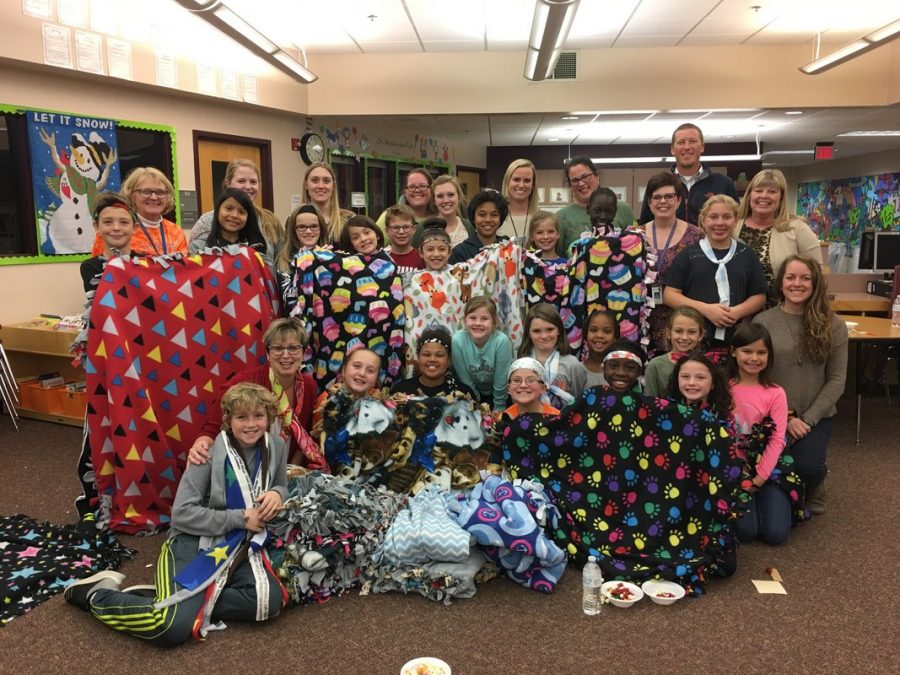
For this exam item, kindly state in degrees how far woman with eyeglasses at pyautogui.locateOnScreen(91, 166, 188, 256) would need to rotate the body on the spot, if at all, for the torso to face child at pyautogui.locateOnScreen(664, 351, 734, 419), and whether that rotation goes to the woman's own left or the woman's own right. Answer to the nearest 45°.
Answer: approximately 45° to the woman's own left

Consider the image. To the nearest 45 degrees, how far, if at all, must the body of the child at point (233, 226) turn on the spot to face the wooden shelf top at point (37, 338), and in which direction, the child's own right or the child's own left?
approximately 135° to the child's own right

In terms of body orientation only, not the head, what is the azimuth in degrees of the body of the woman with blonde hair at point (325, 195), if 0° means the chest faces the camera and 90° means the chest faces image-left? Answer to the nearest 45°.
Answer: approximately 0°

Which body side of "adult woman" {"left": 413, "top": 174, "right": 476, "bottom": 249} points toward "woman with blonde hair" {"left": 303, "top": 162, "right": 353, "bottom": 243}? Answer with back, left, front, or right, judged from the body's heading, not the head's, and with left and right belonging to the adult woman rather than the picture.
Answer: right

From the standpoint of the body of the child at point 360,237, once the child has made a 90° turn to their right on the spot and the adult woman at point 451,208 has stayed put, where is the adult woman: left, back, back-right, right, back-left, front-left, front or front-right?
back-right
